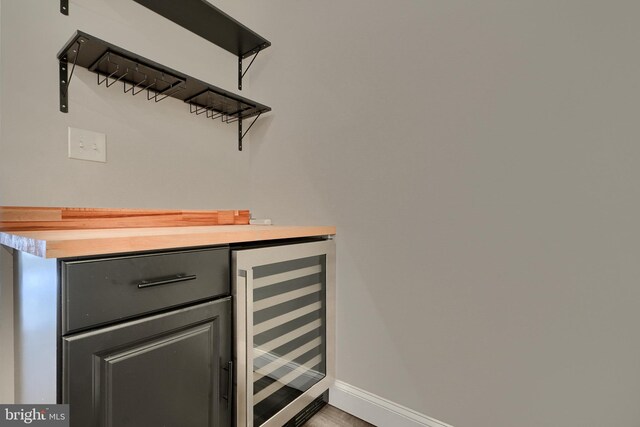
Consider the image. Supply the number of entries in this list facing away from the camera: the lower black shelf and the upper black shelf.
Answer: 0

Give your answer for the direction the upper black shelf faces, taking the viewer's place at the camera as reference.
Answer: facing the viewer and to the right of the viewer
